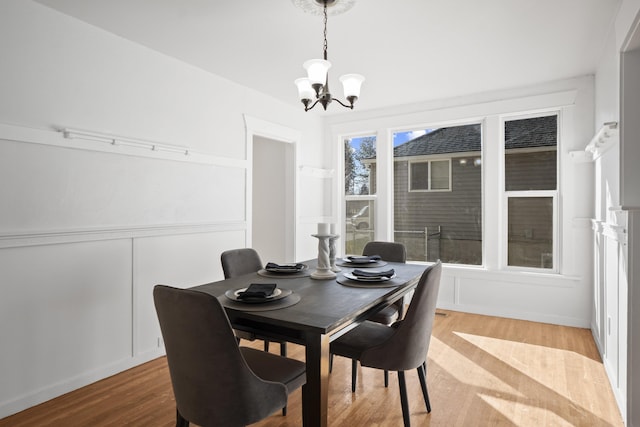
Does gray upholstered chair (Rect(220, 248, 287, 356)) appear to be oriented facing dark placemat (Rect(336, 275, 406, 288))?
yes

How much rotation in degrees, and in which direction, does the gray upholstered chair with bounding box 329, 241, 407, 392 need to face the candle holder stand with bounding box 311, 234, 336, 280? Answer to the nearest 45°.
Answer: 0° — it already faces it

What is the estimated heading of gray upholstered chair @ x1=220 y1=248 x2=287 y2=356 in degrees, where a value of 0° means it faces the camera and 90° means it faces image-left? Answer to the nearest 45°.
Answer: approximately 315°

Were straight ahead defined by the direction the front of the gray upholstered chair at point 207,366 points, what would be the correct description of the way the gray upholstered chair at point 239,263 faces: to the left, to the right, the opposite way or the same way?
to the right

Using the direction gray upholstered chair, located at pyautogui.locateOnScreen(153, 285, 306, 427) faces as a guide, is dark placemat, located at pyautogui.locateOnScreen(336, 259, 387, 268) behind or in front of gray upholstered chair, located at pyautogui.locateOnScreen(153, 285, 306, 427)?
in front

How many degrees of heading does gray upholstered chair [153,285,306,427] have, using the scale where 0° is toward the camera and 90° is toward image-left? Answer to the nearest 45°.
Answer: approximately 225°
